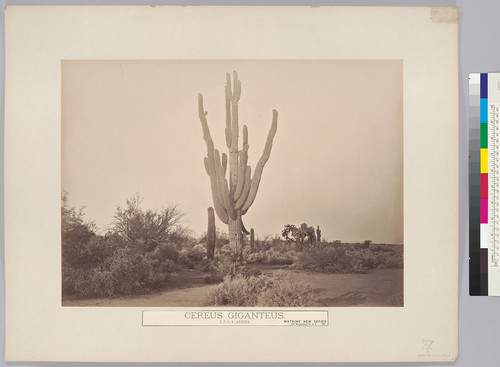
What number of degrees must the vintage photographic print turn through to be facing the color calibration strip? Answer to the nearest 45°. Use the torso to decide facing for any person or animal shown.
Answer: approximately 90° to its left

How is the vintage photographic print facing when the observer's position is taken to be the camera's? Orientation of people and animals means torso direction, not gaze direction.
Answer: facing the viewer
